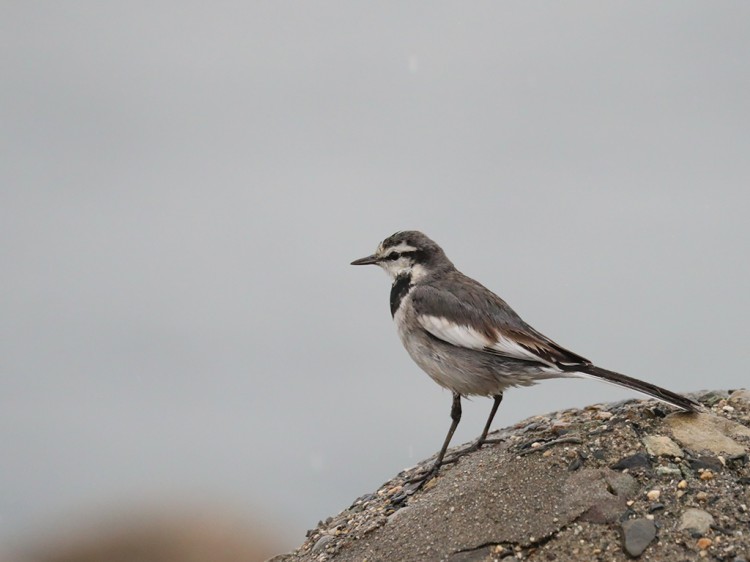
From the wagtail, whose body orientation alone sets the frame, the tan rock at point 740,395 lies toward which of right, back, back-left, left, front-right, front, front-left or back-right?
back-right

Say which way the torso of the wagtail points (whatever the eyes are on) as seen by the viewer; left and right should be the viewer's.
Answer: facing to the left of the viewer

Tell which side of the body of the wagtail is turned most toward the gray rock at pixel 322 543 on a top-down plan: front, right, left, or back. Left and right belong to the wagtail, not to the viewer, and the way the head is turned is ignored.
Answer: front
